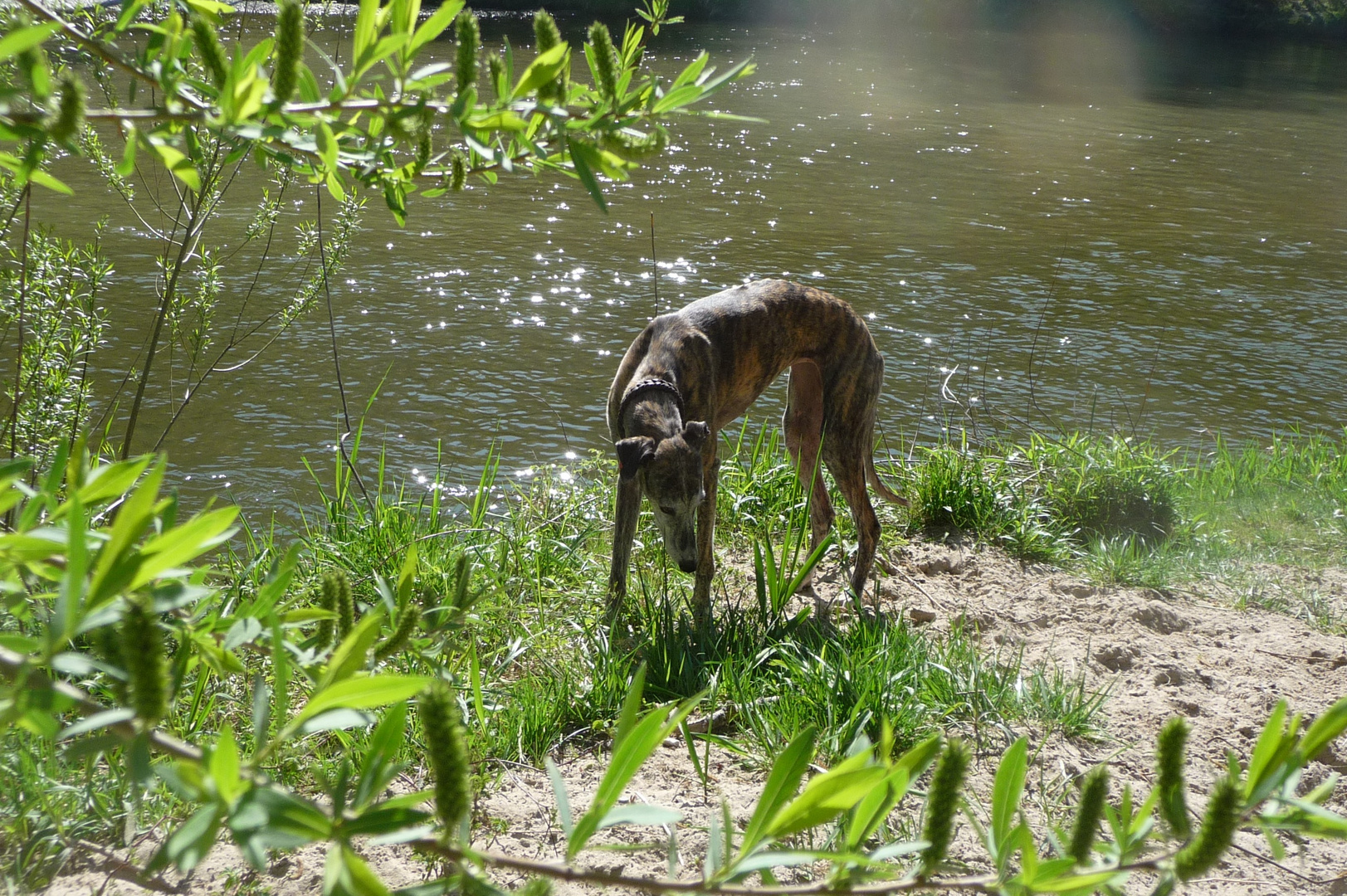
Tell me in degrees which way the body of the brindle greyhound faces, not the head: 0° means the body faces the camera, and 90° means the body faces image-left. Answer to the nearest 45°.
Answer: approximately 45°

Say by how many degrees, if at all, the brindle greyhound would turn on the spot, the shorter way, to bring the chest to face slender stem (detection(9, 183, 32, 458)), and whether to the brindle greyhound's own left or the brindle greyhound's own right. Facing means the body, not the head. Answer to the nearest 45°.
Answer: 0° — it already faces it
